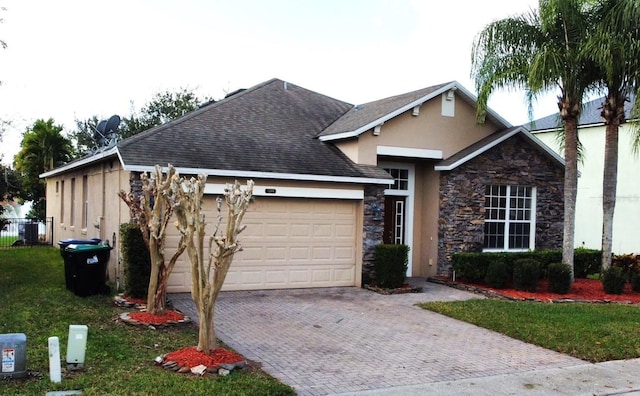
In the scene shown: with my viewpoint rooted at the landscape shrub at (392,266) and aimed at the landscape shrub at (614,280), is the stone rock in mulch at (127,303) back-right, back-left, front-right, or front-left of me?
back-right

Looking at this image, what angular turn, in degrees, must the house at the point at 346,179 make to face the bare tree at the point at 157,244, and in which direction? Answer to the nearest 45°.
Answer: approximately 45° to its right

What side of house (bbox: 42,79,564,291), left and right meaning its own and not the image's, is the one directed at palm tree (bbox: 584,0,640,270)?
left

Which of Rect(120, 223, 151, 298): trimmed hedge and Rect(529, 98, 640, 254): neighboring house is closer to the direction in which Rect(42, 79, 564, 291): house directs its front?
the trimmed hedge

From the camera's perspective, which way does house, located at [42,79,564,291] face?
toward the camera

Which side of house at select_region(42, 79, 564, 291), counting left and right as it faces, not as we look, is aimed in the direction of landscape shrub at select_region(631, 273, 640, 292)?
left

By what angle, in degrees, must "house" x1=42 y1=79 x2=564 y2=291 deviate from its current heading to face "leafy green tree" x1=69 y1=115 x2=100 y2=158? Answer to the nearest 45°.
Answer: approximately 135° to its right

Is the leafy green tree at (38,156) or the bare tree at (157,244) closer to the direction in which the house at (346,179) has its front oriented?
the bare tree

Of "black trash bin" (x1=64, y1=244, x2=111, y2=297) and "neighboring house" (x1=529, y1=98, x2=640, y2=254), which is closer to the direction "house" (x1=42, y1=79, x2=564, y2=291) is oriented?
the black trash bin

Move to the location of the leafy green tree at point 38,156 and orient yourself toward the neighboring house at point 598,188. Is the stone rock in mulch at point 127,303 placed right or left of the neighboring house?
right

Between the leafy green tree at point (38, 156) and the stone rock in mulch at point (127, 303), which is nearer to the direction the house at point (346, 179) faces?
the stone rock in mulch
